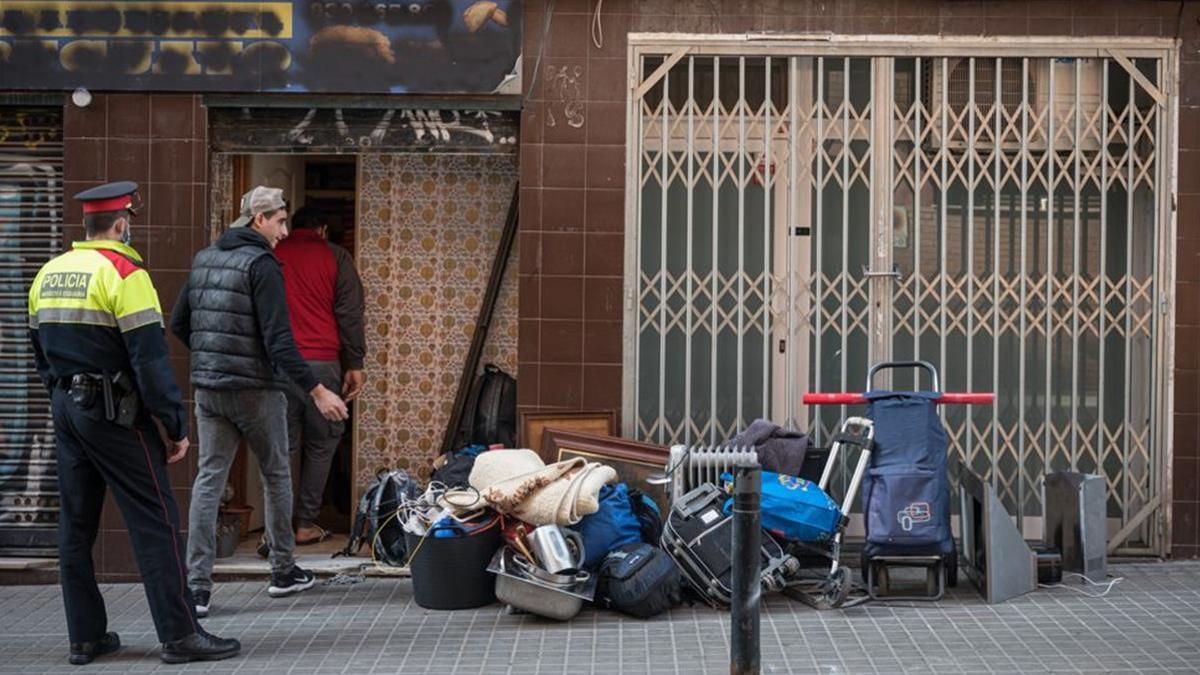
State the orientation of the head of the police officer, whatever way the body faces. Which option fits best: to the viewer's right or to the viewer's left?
to the viewer's right

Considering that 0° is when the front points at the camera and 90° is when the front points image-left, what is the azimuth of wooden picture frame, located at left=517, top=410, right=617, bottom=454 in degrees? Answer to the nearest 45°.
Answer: approximately 0°

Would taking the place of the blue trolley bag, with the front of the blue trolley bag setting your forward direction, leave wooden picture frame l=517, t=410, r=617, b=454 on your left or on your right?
on your right

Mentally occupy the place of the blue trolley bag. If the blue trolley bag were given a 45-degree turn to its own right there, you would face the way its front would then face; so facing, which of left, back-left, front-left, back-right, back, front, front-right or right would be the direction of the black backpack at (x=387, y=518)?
front-right

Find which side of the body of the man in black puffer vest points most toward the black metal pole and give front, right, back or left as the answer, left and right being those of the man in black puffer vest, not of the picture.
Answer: right

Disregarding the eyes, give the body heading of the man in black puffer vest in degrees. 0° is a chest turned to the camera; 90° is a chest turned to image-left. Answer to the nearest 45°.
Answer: approximately 225°
